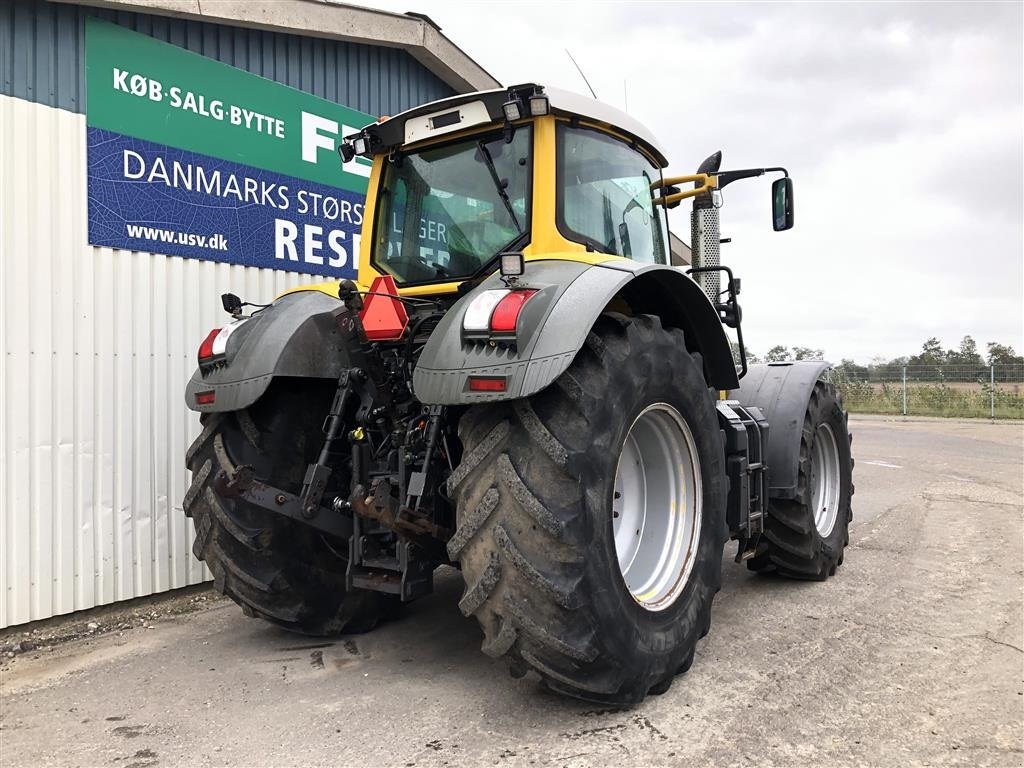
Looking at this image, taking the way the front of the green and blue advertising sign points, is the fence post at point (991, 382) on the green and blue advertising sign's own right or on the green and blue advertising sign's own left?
on the green and blue advertising sign's own left

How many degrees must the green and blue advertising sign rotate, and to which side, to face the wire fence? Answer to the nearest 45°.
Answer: approximately 90° to its left

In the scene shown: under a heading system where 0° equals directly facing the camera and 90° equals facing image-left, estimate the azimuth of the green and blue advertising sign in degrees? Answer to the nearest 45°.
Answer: approximately 315°
